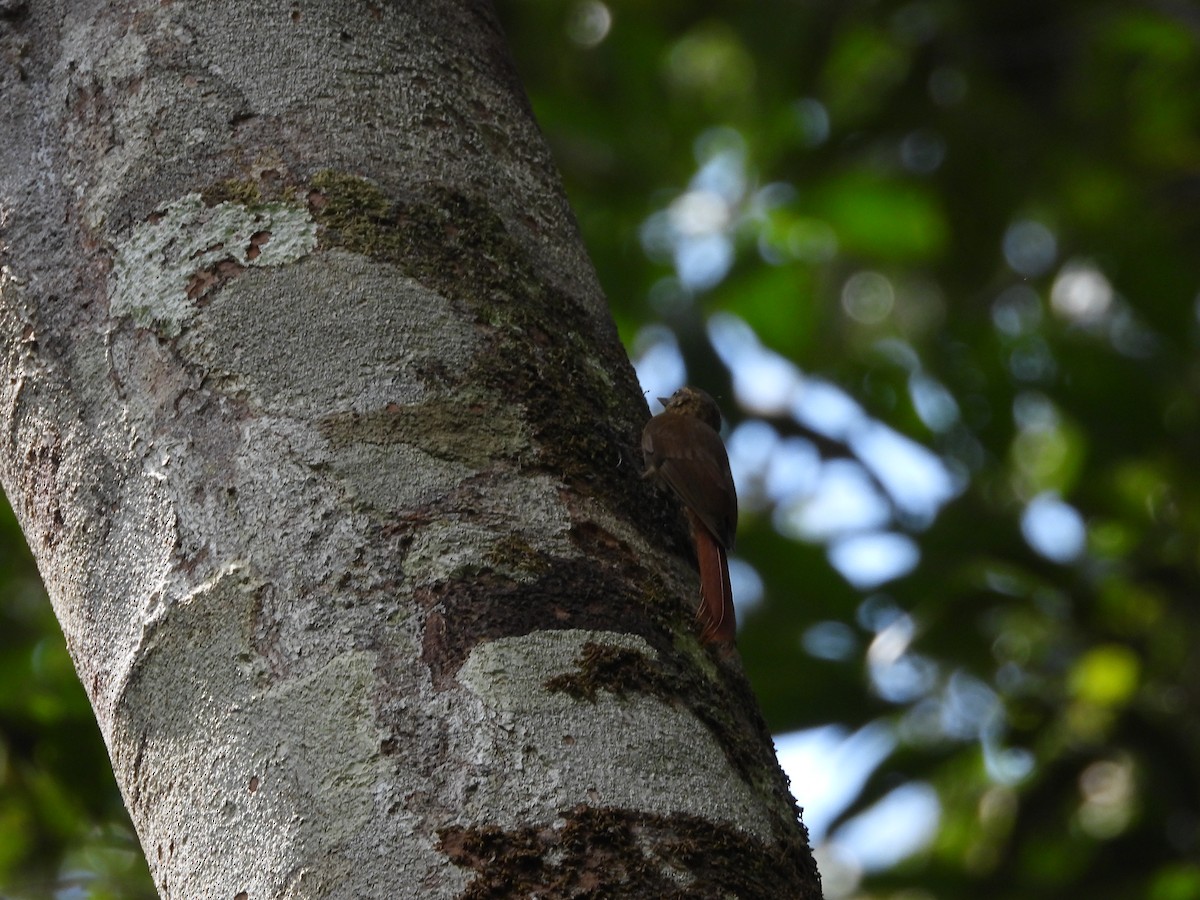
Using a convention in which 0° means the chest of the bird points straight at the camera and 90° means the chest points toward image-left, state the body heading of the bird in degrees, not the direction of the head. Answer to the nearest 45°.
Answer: approximately 135°
